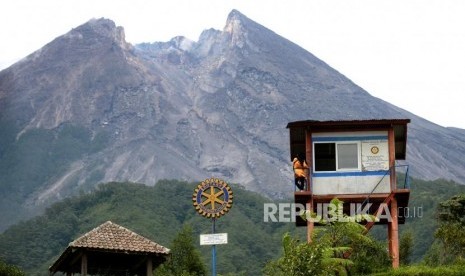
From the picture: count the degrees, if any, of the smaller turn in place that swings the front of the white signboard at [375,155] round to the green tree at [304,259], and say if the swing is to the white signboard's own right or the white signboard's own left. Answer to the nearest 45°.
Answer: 0° — it already faces it

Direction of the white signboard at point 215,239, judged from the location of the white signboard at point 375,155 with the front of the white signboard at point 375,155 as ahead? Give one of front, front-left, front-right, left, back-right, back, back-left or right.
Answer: front-right

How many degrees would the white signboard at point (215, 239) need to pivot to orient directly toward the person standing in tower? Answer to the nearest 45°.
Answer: approximately 135° to its left

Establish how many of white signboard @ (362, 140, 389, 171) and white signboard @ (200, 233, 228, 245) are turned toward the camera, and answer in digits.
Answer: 2

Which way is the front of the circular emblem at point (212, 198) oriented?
toward the camera

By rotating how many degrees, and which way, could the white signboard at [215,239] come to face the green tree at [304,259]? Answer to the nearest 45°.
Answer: approximately 45° to its left

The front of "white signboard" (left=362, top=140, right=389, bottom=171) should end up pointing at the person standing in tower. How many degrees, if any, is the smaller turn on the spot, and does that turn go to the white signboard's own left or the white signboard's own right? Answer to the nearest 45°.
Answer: approximately 90° to the white signboard's own right

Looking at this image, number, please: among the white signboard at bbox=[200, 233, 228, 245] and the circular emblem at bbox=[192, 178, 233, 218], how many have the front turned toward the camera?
2

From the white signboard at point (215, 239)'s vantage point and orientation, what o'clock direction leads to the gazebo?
The gazebo is roughly at 2 o'clock from the white signboard.

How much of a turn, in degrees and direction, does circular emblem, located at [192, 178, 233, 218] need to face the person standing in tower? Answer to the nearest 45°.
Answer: approximately 135° to its left

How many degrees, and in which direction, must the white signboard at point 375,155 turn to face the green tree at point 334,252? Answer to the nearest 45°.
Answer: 0° — it already faces it

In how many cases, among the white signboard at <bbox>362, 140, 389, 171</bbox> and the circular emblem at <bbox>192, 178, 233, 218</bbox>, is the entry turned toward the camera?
2

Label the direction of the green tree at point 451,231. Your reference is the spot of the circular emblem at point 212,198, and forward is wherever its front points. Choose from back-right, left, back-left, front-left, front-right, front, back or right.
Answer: back-left
